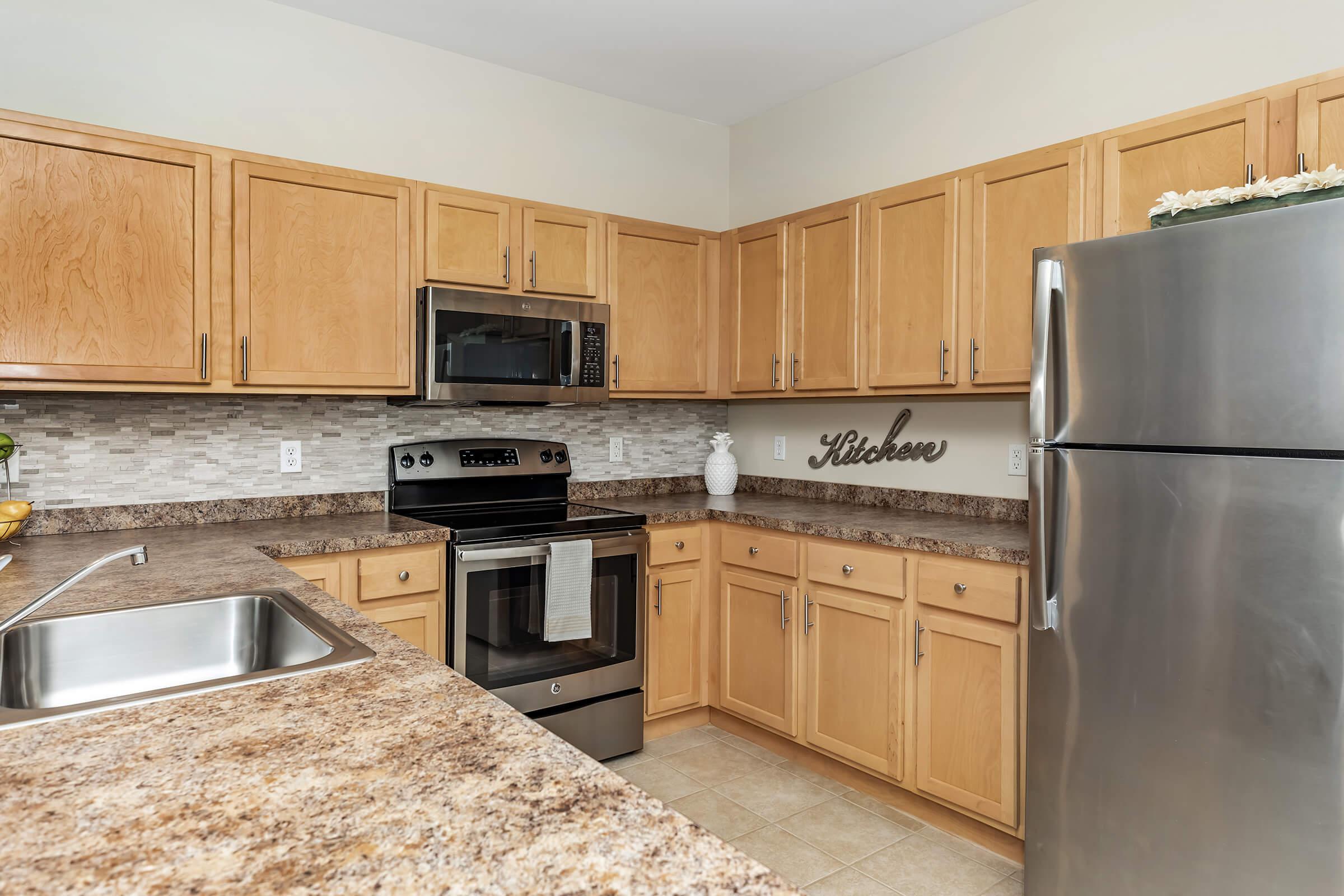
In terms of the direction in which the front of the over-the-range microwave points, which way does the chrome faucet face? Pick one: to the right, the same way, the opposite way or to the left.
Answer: to the left

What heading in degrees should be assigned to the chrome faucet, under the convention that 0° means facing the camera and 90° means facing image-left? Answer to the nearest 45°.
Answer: approximately 270°

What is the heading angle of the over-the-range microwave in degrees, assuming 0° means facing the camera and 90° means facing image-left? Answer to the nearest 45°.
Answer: approximately 315°

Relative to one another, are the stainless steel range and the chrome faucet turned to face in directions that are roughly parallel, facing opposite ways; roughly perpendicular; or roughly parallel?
roughly perpendicular

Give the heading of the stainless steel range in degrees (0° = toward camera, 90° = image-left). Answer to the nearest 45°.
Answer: approximately 315°

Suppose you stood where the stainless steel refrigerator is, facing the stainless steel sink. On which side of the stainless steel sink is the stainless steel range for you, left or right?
right

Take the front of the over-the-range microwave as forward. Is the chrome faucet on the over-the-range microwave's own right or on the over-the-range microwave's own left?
on the over-the-range microwave's own right

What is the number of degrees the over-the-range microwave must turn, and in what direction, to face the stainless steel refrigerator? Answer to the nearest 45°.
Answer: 0° — it already faces it
